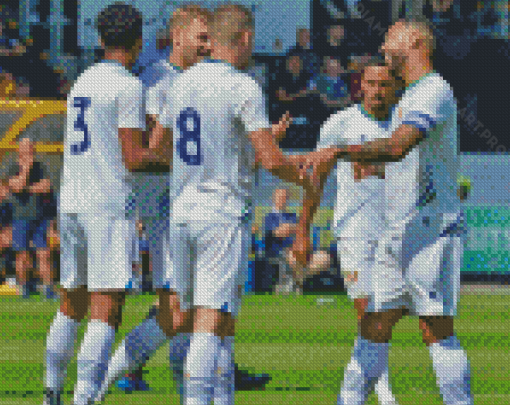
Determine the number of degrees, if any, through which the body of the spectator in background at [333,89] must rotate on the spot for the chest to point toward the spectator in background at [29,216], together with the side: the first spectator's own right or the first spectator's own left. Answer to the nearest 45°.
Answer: approximately 45° to the first spectator's own right

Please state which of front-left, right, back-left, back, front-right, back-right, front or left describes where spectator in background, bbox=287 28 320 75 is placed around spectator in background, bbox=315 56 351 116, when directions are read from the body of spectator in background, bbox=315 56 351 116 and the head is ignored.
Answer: back-right

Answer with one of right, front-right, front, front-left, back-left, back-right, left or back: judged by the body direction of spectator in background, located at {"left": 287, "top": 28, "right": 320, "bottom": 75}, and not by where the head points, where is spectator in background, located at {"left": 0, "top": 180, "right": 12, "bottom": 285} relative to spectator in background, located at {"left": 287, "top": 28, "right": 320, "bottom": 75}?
front-right

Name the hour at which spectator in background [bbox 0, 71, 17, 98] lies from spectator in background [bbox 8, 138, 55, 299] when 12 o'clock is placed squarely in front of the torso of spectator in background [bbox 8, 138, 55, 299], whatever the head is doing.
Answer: spectator in background [bbox 0, 71, 17, 98] is roughly at 6 o'clock from spectator in background [bbox 8, 138, 55, 299].

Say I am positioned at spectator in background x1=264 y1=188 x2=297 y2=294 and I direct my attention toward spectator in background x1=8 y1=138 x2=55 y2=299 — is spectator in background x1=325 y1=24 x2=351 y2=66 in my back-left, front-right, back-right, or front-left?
back-right

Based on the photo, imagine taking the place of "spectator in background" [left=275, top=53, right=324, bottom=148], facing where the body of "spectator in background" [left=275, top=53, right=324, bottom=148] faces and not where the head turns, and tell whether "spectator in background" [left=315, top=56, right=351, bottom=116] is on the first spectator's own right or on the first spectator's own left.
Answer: on the first spectator's own left

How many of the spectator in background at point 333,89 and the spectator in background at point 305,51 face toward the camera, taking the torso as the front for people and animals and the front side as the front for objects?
2
